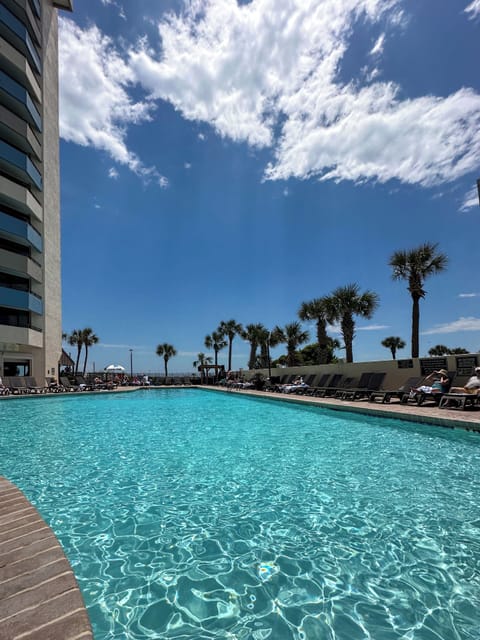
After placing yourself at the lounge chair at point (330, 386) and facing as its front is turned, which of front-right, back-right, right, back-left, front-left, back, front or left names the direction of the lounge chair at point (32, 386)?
front-right

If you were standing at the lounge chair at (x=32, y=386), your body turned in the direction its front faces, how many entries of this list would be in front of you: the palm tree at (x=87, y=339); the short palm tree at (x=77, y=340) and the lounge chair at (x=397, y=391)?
1

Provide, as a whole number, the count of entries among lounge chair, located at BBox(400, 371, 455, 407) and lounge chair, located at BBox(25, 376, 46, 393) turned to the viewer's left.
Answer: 1

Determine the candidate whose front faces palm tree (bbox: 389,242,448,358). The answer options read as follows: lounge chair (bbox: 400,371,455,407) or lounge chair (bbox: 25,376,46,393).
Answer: lounge chair (bbox: 25,376,46,393)

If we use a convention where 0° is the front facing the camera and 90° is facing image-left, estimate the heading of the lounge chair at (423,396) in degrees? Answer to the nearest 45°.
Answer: approximately 90°

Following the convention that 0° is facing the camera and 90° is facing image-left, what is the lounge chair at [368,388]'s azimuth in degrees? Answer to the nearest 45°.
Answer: approximately 45°
